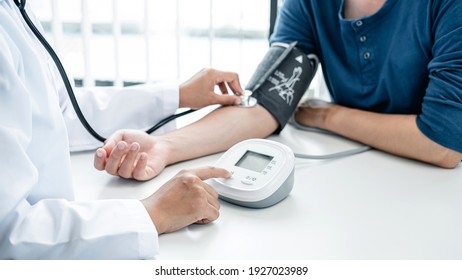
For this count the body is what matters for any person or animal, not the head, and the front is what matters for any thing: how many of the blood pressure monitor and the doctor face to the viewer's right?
1

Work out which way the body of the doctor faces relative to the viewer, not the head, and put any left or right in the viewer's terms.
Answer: facing to the right of the viewer

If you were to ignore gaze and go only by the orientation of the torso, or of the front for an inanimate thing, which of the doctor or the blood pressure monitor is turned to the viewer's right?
the doctor

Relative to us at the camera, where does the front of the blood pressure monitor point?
facing the viewer and to the left of the viewer
